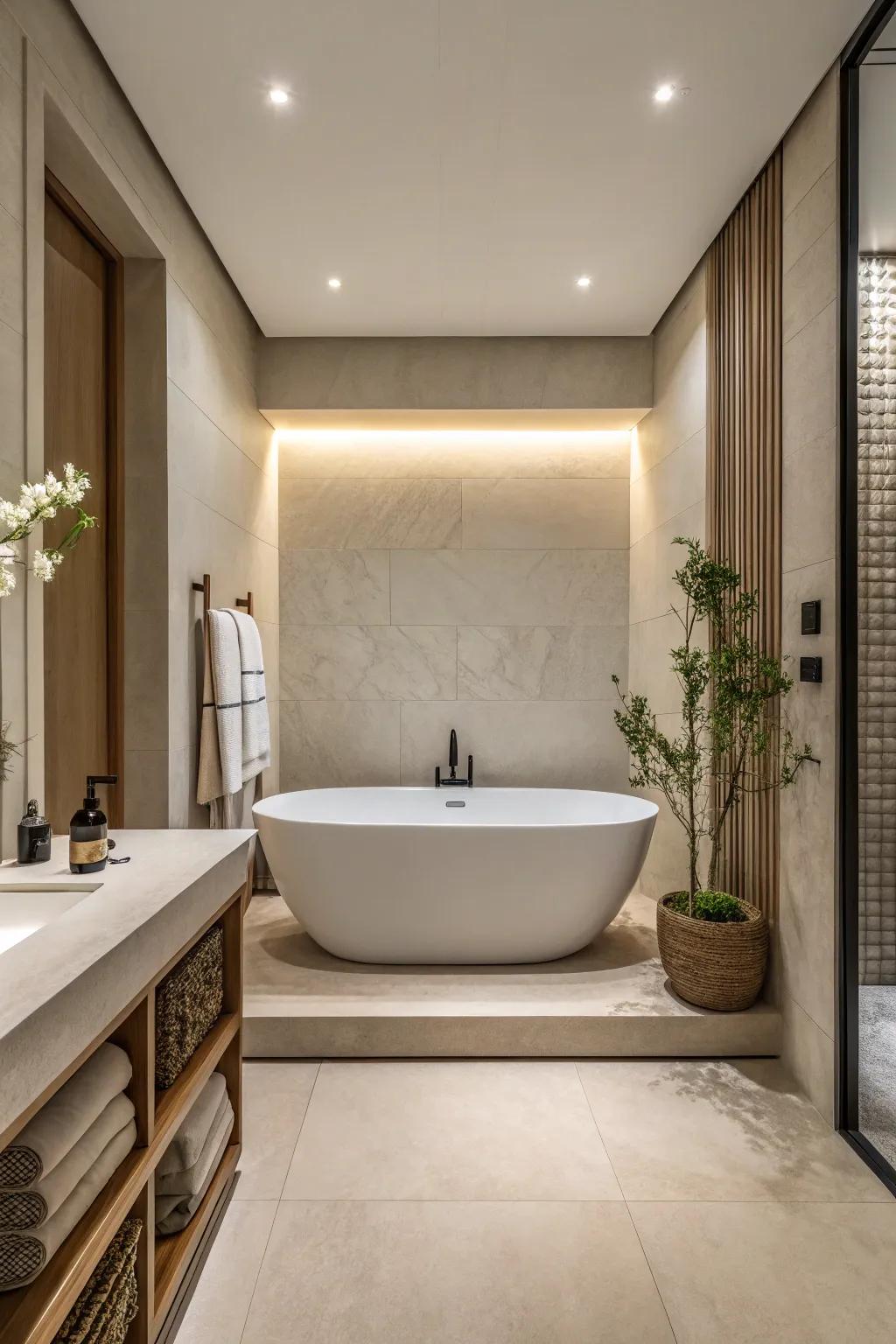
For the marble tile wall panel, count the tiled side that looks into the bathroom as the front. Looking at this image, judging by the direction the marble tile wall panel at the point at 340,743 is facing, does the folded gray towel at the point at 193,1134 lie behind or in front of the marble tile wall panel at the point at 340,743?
in front

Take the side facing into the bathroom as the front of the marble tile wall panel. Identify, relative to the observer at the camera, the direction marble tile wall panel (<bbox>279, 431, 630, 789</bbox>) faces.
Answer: facing the viewer

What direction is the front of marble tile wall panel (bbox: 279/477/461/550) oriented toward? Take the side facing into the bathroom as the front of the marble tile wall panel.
toward the camera

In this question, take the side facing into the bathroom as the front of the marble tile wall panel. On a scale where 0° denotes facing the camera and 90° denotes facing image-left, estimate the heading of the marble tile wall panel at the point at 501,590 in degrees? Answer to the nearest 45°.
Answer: approximately 0°

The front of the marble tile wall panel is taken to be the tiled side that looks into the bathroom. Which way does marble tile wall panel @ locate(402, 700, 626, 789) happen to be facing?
toward the camera

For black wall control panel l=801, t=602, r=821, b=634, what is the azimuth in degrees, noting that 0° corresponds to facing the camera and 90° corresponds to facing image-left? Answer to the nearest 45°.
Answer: approximately 45°

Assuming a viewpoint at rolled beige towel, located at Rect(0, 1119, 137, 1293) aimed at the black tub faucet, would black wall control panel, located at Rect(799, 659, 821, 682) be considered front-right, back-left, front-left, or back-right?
front-right

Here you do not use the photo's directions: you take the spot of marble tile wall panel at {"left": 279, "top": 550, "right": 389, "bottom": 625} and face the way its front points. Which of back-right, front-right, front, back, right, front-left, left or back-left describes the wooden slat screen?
front-left

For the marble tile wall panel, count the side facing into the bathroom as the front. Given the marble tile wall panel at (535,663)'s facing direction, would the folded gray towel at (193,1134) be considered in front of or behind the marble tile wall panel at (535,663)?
in front

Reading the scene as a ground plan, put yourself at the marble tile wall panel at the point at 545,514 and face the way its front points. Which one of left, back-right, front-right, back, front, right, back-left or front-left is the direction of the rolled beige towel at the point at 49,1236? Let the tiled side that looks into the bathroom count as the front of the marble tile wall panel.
front
